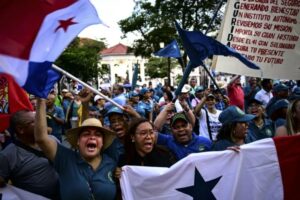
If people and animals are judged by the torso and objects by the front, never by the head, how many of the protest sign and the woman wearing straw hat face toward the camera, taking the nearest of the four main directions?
2

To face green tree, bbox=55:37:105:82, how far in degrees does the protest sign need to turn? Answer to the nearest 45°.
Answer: approximately 135° to its right

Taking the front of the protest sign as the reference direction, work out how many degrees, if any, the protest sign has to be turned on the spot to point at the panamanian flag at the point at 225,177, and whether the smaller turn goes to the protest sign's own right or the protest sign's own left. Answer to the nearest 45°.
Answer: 0° — it already faces it

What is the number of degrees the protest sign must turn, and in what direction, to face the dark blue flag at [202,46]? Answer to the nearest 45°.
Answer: approximately 45° to its right

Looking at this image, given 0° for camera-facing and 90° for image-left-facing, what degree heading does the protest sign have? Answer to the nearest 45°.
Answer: approximately 0°

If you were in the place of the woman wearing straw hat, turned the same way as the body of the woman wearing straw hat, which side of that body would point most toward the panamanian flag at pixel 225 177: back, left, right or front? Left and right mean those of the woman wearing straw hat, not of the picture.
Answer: left

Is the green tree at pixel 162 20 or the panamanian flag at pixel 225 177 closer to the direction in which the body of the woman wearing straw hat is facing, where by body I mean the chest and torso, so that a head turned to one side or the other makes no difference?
the panamanian flag

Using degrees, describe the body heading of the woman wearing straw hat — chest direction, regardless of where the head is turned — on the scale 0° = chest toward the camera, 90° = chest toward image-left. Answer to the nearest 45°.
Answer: approximately 0°
